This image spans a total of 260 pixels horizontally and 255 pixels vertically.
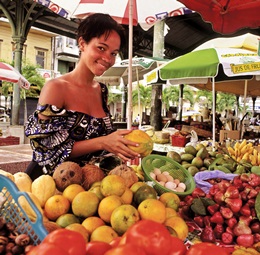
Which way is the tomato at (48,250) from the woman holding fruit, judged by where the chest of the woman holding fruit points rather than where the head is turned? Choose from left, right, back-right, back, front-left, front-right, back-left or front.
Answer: front-right

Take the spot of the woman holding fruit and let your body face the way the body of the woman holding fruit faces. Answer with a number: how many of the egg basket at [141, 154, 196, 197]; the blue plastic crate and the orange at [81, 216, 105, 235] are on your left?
1

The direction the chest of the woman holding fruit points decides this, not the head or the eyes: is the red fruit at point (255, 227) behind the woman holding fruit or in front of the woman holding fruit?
in front

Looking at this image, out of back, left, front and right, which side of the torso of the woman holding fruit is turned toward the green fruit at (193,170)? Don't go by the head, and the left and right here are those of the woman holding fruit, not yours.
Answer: left

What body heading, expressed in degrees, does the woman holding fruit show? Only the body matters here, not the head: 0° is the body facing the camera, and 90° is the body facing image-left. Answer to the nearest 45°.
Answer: approximately 315°

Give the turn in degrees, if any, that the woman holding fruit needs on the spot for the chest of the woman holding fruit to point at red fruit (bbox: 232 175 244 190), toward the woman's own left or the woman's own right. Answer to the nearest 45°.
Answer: approximately 45° to the woman's own left

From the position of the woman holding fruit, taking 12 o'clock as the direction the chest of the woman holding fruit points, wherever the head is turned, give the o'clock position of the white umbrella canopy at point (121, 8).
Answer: The white umbrella canopy is roughly at 8 o'clock from the woman holding fruit.

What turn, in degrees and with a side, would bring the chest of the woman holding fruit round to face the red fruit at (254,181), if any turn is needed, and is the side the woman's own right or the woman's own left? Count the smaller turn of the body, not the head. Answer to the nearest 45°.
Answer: approximately 45° to the woman's own left

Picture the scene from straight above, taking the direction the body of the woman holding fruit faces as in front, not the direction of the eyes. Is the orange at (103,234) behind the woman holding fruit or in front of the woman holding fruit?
in front
